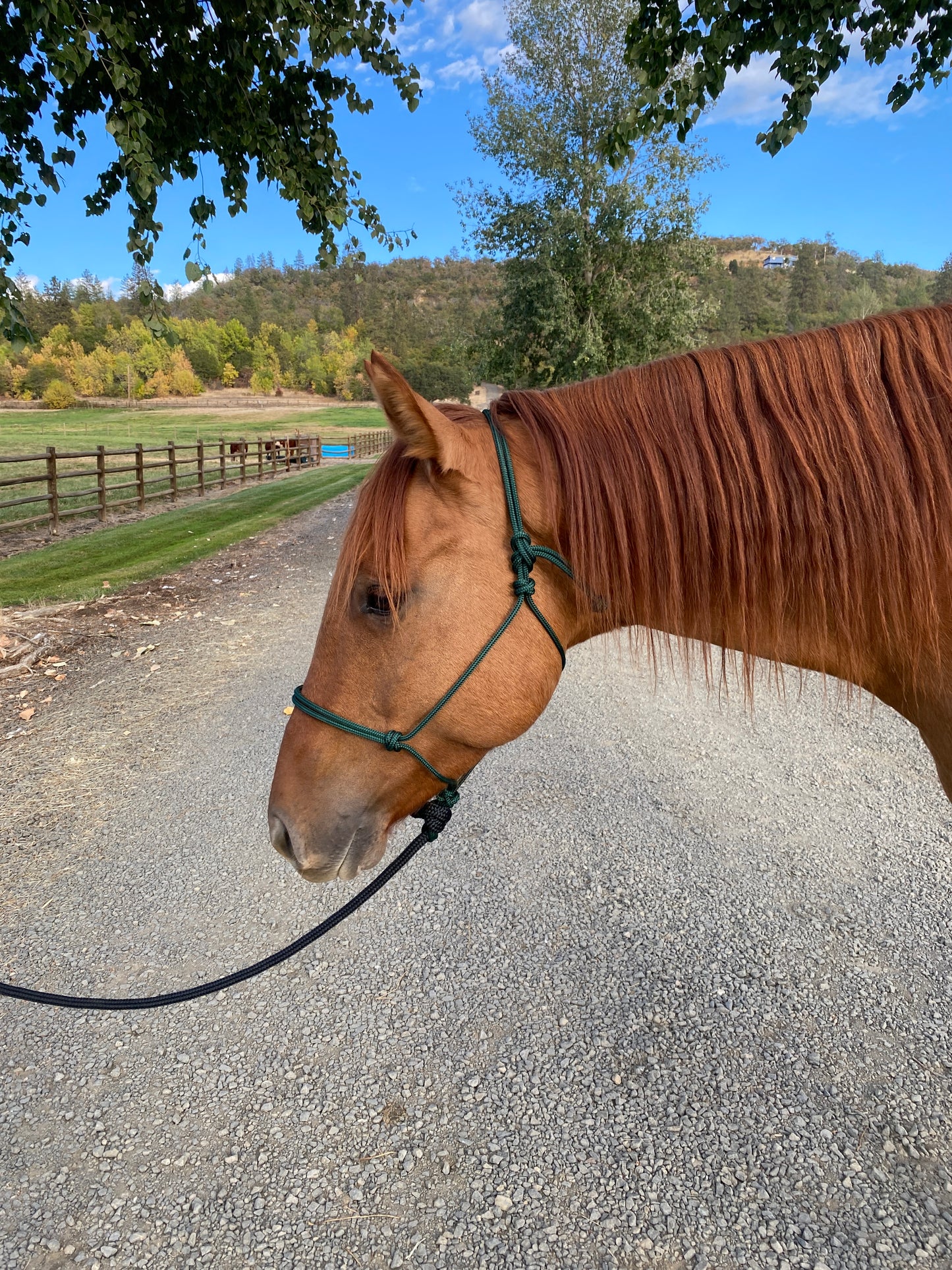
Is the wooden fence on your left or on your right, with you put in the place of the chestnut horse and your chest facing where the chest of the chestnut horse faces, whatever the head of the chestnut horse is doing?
on your right

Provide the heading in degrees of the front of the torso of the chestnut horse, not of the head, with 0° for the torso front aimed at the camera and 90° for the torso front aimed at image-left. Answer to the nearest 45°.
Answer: approximately 90°

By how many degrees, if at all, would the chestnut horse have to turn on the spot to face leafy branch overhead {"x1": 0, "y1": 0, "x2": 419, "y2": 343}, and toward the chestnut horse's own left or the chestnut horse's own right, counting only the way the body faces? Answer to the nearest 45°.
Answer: approximately 45° to the chestnut horse's own right

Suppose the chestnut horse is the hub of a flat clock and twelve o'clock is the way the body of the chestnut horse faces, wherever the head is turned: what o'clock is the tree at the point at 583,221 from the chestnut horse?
The tree is roughly at 3 o'clock from the chestnut horse.
